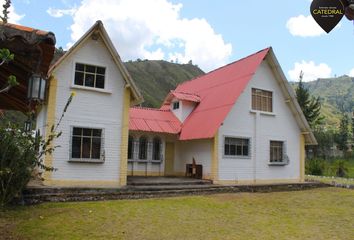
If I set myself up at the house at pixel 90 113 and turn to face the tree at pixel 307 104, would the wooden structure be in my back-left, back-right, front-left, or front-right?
back-right

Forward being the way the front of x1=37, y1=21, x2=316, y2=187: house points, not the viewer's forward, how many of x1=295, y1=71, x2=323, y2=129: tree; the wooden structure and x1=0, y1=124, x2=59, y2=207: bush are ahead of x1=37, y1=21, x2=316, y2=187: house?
2

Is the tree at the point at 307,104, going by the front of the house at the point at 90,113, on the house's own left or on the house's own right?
on the house's own left

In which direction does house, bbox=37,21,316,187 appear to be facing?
toward the camera

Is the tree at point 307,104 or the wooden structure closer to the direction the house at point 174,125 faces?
the wooden structure

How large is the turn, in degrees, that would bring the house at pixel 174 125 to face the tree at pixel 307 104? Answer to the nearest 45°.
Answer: approximately 135° to its left
